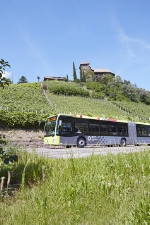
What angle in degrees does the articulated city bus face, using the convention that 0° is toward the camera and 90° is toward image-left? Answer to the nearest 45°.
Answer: approximately 45°

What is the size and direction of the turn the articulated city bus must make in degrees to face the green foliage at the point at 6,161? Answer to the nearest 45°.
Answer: approximately 45° to its left
